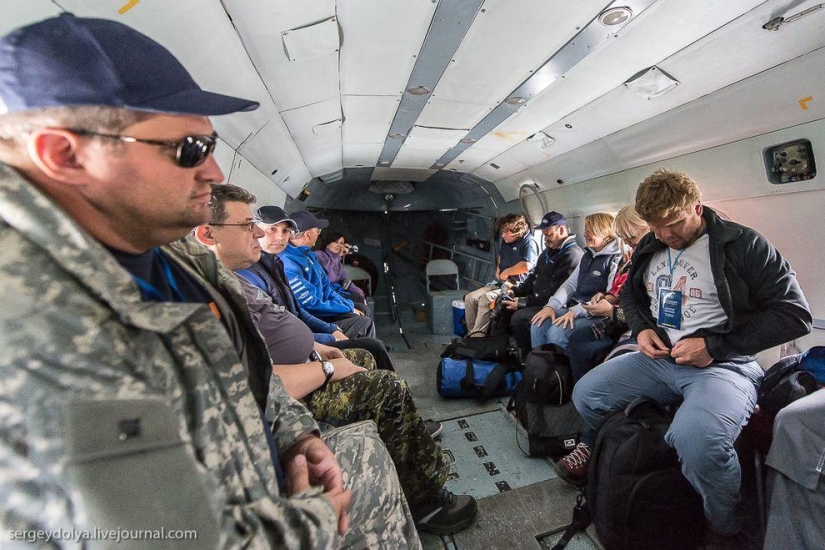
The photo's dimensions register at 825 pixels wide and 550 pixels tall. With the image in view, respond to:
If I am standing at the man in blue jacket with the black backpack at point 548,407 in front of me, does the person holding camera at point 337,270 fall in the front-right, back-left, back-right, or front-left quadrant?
back-left

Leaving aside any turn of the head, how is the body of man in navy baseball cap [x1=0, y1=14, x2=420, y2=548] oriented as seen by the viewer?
to the viewer's right

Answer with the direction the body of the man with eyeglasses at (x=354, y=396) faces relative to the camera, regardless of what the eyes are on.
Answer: to the viewer's right

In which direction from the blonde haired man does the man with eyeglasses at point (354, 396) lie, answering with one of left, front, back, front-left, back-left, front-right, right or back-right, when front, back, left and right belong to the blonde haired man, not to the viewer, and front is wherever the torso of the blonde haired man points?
front

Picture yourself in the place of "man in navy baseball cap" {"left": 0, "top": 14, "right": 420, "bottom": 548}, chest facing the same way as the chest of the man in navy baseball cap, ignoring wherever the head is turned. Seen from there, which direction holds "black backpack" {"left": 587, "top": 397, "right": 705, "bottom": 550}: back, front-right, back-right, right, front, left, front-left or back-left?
front

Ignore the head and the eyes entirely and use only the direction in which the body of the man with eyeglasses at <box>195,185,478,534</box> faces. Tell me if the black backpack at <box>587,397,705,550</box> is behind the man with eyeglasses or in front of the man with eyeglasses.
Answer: in front

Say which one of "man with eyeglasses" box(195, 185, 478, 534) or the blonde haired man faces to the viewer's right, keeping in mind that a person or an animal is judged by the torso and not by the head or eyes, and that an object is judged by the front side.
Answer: the man with eyeglasses

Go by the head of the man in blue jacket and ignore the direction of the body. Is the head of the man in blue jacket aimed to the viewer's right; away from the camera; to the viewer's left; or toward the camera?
to the viewer's right

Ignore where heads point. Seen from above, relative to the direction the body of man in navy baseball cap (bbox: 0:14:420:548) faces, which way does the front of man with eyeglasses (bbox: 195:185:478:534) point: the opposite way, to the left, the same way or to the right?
the same way

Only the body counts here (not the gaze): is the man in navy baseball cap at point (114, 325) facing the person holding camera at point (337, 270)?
no

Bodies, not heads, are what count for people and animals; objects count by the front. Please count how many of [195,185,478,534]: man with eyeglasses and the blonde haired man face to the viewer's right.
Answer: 1

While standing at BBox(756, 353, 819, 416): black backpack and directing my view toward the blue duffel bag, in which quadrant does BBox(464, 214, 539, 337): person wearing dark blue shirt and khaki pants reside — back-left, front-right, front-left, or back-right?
front-right

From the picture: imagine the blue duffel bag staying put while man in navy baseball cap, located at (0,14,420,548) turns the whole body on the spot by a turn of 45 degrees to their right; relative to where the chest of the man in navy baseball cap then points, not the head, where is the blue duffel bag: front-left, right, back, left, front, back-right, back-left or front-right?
left

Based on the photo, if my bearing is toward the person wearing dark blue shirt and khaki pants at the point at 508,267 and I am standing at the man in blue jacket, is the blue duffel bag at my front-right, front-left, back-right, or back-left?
front-right

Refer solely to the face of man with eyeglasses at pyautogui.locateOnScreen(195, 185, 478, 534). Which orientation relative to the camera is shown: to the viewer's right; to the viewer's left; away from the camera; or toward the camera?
to the viewer's right

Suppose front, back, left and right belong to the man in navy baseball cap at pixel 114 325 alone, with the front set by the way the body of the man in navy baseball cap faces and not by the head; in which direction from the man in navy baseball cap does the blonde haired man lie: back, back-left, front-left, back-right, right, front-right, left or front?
front

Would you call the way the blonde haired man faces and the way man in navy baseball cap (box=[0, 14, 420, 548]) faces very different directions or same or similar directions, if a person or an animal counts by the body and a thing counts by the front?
very different directions
